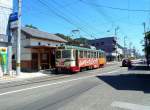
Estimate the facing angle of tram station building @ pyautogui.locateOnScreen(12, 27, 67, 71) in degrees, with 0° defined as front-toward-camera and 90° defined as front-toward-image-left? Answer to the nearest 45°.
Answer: approximately 315°

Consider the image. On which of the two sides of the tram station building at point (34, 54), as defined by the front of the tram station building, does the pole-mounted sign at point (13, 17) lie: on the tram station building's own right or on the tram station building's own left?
on the tram station building's own right

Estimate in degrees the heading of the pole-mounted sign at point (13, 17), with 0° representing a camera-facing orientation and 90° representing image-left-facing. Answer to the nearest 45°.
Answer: approximately 0°

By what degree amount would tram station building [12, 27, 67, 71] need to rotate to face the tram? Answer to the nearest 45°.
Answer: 0° — it already faces it
